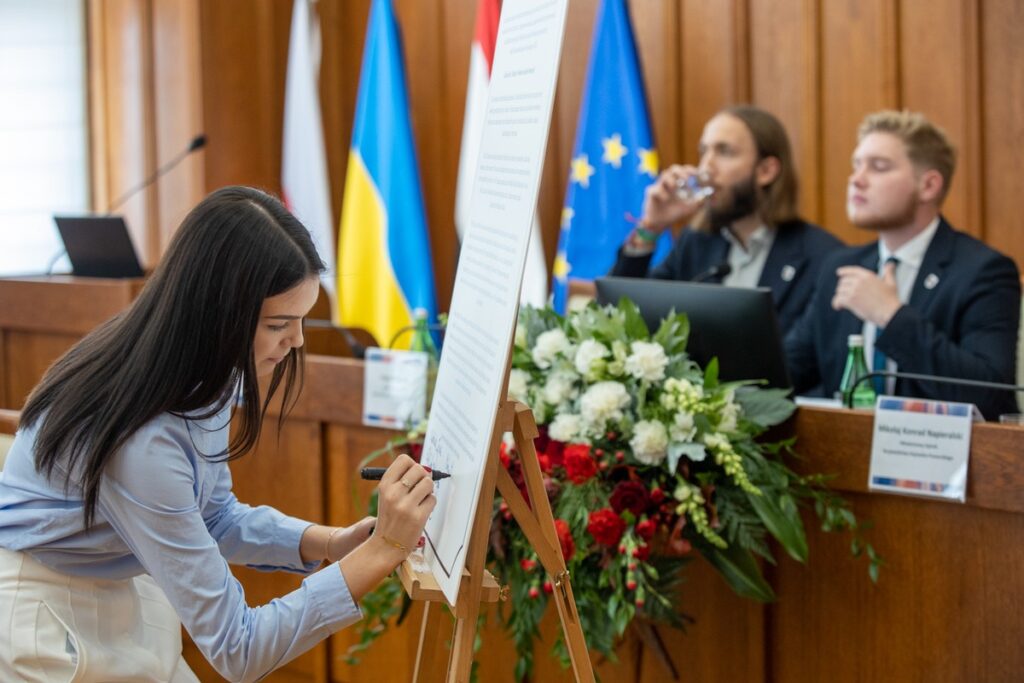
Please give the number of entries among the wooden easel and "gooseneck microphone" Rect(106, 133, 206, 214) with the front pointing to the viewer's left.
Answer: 1

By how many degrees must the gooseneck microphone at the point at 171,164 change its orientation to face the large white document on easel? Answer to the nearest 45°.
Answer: approximately 90° to its right

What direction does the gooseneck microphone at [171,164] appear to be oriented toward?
to the viewer's right

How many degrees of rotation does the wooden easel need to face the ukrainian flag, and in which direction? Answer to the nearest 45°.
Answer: approximately 90° to its right

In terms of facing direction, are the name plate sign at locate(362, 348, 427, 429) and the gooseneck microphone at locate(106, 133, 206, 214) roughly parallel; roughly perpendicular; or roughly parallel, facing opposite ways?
roughly perpendicular

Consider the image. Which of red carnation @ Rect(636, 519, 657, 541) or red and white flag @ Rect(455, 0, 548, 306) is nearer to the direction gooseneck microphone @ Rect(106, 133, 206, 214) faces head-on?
the red and white flag

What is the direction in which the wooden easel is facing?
to the viewer's left

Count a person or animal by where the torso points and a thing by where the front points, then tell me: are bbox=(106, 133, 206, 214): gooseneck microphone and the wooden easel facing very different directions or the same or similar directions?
very different directions
